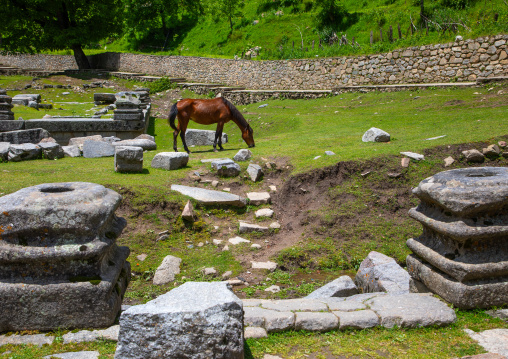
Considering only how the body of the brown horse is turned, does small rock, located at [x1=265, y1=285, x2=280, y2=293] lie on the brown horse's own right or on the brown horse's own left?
on the brown horse's own right

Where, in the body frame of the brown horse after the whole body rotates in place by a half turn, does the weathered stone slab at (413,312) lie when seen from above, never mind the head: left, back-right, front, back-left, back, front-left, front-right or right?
left

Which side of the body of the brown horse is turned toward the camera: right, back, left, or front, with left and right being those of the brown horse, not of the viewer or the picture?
right

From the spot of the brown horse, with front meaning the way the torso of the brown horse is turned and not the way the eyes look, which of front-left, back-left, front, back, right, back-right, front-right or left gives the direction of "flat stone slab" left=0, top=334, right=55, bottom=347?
right

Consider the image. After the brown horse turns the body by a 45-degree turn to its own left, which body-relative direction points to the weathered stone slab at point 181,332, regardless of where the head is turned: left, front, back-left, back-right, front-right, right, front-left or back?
back-right

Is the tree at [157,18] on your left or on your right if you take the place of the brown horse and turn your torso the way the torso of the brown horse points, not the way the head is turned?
on your left

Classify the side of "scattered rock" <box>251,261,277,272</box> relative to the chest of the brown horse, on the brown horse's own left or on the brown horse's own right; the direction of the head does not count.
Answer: on the brown horse's own right

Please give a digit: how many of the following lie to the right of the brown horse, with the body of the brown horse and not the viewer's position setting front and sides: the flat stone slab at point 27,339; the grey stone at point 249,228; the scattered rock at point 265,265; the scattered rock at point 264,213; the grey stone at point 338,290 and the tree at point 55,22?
5

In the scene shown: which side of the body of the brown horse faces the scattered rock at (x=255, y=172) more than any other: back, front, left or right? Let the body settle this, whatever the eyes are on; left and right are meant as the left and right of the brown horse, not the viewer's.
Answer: right

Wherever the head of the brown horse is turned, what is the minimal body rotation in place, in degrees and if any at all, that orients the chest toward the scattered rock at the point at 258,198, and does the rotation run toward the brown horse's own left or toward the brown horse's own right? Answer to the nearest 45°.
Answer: approximately 90° to the brown horse's own right

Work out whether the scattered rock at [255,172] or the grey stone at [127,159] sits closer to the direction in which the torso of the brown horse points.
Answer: the scattered rock

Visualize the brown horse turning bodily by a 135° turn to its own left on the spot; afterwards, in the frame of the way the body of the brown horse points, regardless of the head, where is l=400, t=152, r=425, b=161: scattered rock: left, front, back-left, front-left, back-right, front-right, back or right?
back

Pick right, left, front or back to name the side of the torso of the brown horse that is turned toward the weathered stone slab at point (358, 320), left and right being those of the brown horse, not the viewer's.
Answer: right

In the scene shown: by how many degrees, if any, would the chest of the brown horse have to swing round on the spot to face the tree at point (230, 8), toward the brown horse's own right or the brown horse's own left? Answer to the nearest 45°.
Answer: approximately 90° to the brown horse's own left

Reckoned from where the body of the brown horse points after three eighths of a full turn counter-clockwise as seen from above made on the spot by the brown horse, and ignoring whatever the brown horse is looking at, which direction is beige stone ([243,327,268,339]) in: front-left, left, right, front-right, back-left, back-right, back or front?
back-left

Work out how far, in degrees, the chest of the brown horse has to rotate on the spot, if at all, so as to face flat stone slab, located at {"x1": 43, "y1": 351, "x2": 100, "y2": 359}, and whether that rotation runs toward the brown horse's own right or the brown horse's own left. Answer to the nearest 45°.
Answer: approximately 90° to the brown horse's own right
